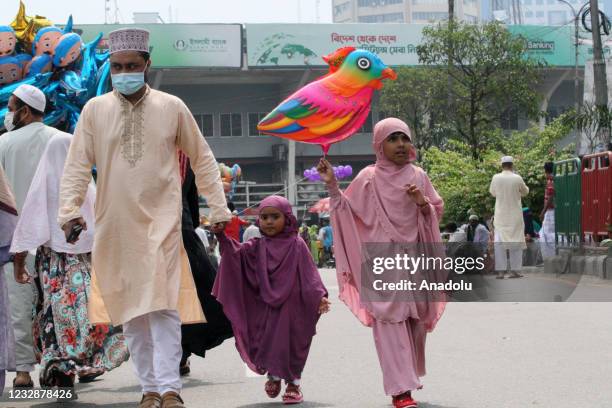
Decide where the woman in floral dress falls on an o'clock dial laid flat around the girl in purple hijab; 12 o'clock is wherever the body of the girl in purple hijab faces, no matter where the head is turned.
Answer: The woman in floral dress is roughly at 3 o'clock from the girl in purple hijab.

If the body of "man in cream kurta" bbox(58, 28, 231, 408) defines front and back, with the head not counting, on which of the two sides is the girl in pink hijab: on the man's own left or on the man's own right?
on the man's own left

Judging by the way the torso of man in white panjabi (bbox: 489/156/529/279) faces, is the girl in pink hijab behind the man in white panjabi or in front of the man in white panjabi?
behind

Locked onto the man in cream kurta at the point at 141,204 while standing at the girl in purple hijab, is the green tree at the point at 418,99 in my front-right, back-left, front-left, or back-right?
back-right

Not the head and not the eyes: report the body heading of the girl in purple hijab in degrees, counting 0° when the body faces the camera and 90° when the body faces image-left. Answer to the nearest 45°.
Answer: approximately 0°

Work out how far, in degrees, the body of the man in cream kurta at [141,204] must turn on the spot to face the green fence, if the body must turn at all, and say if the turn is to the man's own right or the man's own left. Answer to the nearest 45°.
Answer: approximately 135° to the man's own left

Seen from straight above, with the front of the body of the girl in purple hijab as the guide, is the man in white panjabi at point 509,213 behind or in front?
behind

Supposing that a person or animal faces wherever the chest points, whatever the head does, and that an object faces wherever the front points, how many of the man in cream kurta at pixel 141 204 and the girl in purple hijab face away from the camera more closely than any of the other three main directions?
0

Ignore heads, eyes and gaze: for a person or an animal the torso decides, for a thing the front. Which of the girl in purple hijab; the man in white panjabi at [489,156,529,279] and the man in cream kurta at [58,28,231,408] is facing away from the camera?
the man in white panjabi

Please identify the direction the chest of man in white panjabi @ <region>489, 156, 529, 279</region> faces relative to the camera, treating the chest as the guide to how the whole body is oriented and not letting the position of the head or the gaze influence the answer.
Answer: away from the camera

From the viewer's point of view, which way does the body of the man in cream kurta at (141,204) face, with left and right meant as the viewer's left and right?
facing the viewer
